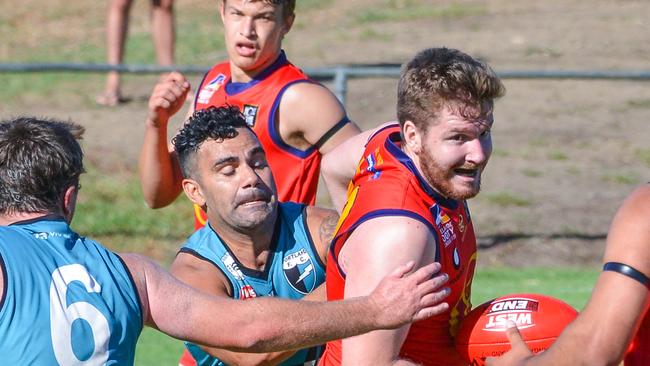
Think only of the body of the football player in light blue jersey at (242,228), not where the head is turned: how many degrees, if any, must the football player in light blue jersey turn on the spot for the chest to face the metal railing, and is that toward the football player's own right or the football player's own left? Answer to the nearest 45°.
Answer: approximately 135° to the football player's own left

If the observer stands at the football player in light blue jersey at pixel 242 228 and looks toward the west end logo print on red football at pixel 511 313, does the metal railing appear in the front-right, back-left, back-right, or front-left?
back-left

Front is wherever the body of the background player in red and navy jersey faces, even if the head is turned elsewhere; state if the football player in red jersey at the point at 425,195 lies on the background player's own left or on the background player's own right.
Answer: on the background player's own left

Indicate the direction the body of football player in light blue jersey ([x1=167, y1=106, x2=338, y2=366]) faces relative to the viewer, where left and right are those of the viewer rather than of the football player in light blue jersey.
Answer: facing the viewer and to the right of the viewer

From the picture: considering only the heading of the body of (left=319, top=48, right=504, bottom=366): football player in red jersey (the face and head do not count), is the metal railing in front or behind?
behind

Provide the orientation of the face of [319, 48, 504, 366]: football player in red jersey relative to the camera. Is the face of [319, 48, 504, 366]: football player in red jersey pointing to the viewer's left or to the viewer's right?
to the viewer's right

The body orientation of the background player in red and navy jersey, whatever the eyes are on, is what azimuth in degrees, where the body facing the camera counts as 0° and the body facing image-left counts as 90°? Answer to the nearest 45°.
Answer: approximately 45°

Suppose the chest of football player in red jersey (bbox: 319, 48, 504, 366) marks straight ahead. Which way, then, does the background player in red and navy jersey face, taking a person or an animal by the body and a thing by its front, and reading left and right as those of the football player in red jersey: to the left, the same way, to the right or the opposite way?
to the right

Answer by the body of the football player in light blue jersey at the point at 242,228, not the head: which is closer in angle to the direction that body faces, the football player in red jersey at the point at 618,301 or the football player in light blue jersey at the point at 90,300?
the football player in red jersey

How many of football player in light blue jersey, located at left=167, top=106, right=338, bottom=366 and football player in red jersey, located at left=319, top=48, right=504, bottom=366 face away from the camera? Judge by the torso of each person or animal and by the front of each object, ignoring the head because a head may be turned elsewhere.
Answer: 0
